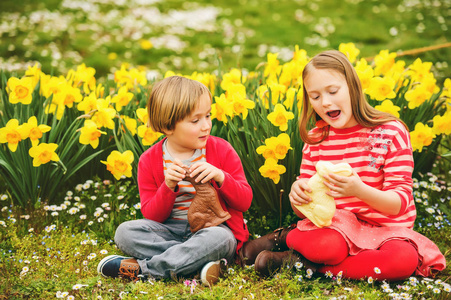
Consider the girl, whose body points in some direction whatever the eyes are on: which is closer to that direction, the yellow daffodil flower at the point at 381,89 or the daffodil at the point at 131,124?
the daffodil

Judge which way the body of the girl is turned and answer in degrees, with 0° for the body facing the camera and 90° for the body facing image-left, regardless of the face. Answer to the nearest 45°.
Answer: approximately 45°

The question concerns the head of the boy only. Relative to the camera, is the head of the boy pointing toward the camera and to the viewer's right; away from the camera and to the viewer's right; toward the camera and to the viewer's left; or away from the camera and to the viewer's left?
toward the camera and to the viewer's right

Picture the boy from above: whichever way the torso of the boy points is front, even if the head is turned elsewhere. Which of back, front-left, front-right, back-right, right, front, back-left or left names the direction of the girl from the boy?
left

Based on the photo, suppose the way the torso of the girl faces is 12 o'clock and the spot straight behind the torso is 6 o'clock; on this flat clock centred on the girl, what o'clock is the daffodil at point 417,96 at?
The daffodil is roughly at 5 o'clock from the girl.

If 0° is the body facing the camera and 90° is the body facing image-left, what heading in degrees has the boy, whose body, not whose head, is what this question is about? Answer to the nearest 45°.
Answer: approximately 0°
